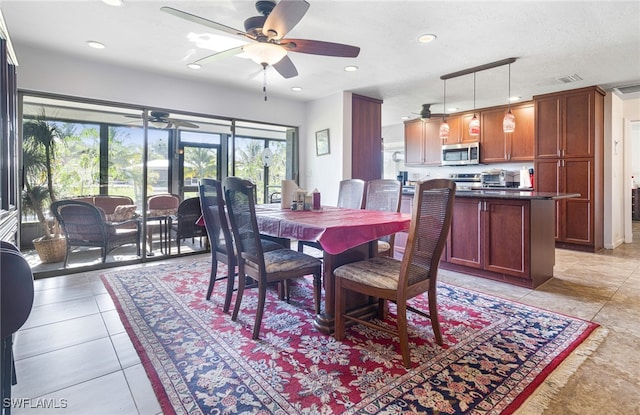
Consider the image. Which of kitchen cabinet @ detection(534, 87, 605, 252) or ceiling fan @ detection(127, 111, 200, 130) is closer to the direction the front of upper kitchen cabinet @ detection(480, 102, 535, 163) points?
the ceiling fan

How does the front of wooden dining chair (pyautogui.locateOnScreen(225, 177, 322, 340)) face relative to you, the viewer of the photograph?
facing away from the viewer and to the right of the viewer

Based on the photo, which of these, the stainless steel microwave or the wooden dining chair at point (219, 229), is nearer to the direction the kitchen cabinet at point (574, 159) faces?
the wooden dining chair

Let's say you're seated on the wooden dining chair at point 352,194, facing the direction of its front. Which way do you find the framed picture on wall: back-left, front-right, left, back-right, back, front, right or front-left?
back-right

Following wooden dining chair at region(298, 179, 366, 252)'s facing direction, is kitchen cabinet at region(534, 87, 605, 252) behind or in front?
behind

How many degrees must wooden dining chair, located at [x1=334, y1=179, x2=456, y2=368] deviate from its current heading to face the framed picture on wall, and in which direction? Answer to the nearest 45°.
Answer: approximately 45° to its right

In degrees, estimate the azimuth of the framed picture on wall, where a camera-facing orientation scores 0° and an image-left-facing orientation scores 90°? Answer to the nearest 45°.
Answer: approximately 45°
